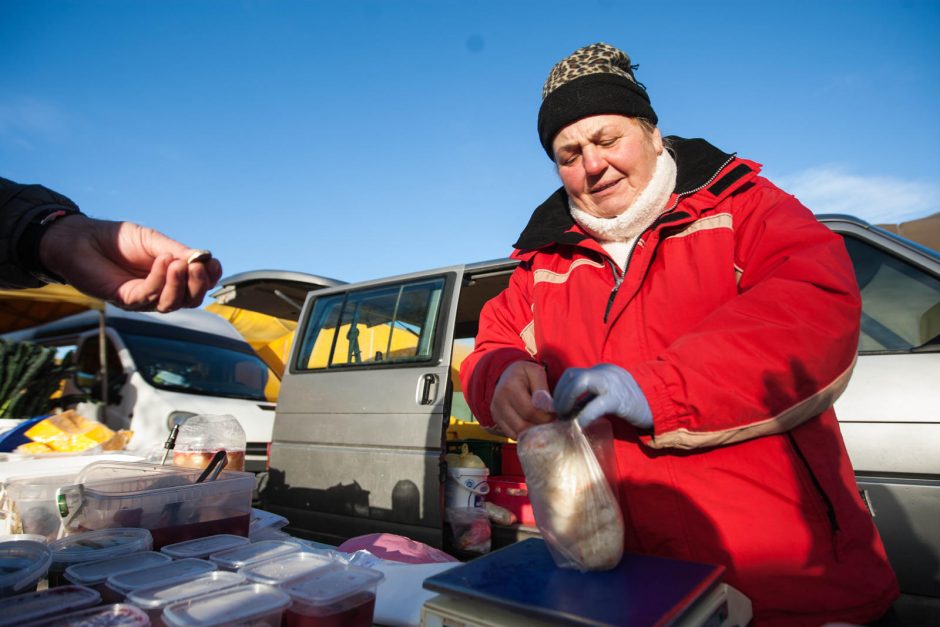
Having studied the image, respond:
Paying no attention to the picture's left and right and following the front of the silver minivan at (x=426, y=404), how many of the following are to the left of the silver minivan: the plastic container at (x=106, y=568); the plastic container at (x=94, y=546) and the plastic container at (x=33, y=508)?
0

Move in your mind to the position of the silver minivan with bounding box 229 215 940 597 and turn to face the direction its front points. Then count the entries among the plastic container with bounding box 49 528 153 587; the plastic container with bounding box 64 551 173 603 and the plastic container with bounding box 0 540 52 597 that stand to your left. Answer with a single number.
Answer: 0

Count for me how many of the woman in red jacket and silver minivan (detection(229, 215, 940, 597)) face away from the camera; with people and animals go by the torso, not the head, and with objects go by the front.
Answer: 0

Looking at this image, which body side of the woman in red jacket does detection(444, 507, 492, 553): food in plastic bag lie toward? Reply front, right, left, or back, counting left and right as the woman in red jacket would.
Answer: right

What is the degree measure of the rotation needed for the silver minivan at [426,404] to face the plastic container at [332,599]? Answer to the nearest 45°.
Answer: approximately 45° to its right

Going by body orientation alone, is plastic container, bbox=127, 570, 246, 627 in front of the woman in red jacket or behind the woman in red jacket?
in front

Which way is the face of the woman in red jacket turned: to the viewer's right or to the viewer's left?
to the viewer's left

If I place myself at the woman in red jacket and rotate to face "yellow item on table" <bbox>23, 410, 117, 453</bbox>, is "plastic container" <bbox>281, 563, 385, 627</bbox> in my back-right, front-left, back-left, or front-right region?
front-left

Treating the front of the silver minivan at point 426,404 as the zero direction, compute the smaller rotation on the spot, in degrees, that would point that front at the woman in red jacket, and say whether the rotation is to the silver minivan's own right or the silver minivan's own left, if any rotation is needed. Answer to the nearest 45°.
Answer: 0° — it already faces them

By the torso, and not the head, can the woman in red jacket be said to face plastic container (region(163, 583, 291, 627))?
yes

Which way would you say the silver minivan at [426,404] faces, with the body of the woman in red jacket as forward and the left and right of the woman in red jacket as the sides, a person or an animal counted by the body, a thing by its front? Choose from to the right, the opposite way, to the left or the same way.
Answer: to the left

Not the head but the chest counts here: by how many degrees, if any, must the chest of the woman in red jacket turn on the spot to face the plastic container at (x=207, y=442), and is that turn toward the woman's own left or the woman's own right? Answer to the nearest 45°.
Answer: approximately 45° to the woman's own right

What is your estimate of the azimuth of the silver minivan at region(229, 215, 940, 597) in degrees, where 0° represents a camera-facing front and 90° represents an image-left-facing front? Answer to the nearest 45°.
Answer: approximately 315°
